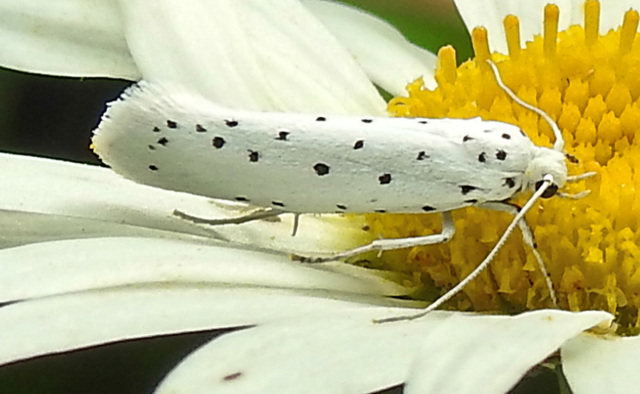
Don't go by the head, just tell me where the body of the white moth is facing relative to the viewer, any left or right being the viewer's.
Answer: facing to the right of the viewer
